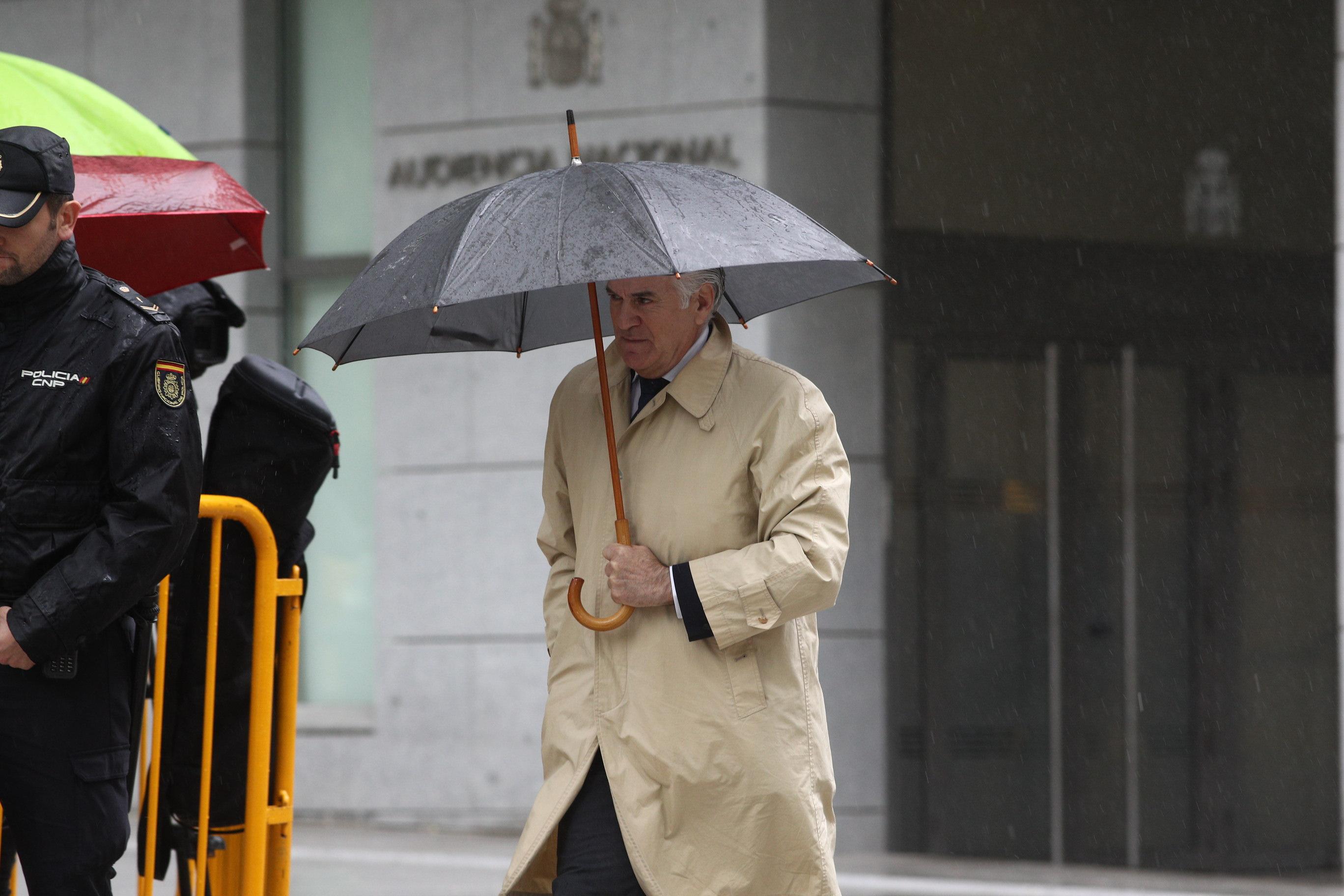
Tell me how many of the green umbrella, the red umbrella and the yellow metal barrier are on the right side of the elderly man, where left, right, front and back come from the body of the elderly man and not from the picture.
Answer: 3

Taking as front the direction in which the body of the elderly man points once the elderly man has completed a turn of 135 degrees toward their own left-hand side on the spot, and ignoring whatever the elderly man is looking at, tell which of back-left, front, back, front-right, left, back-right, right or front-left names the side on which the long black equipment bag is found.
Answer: back-left

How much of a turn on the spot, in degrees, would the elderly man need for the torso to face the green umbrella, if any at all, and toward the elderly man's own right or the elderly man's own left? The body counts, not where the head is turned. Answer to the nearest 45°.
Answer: approximately 90° to the elderly man's own right

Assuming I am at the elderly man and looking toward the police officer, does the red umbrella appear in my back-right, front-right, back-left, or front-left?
front-right

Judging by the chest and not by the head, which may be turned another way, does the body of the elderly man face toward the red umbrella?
no

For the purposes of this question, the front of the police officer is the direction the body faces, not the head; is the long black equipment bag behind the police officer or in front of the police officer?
behind

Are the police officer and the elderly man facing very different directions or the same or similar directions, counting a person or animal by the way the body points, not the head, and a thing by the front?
same or similar directions

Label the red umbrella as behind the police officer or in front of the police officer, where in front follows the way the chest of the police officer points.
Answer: behind

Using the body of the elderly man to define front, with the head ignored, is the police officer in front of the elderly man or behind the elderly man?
in front

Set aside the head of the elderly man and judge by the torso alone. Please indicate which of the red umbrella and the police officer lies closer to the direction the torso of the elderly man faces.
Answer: the police officer

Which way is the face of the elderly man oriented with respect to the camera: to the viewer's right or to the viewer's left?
to the viewer's left

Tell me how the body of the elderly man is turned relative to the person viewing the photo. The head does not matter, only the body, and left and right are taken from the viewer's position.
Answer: facing the viewer and to the left of the viewer
